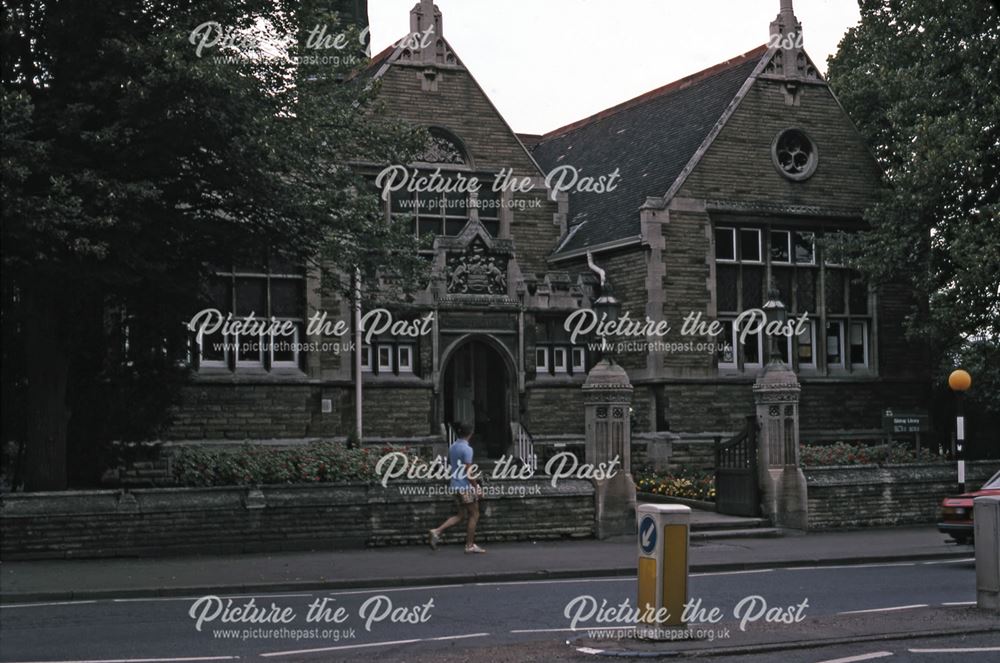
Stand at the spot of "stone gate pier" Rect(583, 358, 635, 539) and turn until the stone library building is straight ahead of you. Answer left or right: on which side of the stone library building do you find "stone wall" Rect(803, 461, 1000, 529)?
right

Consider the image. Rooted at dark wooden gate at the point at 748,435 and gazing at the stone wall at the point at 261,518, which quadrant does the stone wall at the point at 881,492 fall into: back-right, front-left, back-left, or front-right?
back-left

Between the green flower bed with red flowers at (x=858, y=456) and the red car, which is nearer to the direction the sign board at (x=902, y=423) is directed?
the red car

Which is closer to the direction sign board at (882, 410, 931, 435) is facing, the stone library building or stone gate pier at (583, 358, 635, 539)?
the stone gate pier

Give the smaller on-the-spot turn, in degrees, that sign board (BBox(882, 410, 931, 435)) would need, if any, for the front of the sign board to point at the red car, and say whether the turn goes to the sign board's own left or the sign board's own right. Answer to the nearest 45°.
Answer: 0° — it already faces it

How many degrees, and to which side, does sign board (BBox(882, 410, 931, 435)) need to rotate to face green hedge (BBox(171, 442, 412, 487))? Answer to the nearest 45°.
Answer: approximately 45° to its right

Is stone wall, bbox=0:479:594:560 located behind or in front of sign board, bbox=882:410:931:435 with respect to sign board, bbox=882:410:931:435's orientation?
in front

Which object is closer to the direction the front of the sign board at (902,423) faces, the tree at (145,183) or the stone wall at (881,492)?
the stone wall

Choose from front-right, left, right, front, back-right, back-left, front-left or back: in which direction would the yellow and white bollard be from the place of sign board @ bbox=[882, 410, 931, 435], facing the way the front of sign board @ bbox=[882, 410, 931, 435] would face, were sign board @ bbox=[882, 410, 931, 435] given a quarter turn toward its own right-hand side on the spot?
left

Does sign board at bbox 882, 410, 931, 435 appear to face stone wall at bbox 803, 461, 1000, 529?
yes

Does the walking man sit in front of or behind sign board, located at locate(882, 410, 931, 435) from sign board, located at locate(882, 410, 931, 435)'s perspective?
in front

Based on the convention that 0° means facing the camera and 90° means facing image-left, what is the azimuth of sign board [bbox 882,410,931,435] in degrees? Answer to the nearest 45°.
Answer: approximately 0°

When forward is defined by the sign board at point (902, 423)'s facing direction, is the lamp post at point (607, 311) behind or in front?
in front
